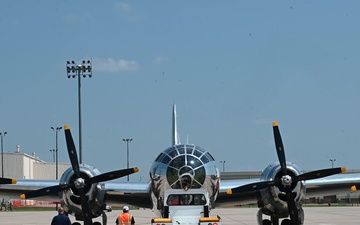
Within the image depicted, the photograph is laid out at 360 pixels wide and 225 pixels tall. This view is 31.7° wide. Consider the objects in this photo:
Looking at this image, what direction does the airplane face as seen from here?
toward the camera
